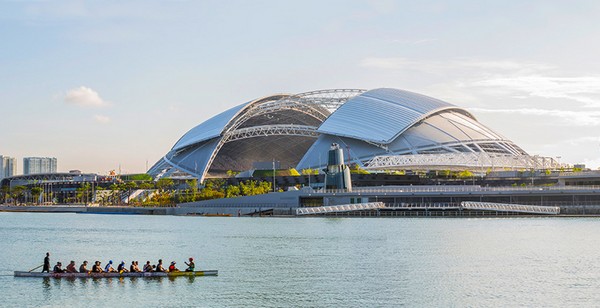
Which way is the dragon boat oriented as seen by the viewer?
to the viewer's right
